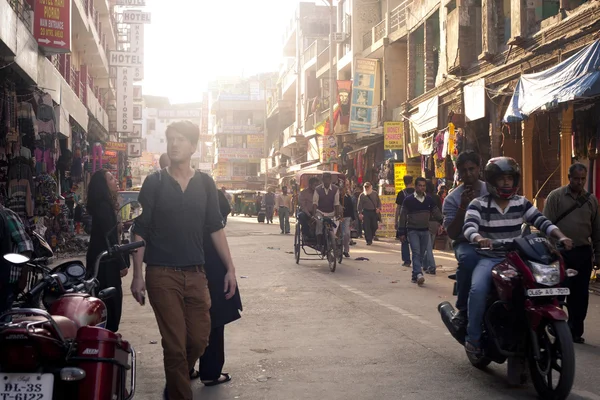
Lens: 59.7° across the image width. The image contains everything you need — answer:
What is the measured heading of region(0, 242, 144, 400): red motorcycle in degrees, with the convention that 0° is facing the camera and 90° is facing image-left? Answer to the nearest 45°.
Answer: approximately 225°

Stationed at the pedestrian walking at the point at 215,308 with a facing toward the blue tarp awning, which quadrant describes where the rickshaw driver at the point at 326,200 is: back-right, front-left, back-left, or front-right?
front-left

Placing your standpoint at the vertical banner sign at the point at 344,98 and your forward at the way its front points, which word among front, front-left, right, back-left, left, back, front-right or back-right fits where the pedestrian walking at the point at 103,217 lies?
front

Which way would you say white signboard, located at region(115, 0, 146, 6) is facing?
toward the camera

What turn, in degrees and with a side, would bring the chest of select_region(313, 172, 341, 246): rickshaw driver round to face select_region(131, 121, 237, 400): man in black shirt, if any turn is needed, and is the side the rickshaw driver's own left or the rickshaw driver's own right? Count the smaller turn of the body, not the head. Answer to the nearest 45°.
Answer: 0° — they already face them

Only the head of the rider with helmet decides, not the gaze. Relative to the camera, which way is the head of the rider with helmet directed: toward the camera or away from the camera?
toward the camera

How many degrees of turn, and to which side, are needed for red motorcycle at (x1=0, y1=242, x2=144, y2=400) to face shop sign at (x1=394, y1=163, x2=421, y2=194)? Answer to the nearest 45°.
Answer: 0° — it already faces it

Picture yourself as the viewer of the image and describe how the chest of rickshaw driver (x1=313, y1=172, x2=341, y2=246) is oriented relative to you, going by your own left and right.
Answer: facing the viewer

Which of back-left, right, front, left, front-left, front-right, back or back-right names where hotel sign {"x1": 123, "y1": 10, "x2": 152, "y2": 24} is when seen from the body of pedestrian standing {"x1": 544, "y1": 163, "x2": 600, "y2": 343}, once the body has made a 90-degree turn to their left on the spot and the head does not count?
back-left

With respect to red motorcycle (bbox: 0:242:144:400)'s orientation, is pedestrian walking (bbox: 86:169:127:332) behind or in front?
in front

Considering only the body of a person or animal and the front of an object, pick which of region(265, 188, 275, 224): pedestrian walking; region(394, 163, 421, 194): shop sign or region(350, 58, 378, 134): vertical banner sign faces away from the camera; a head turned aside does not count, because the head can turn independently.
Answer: the pedestrian walking
